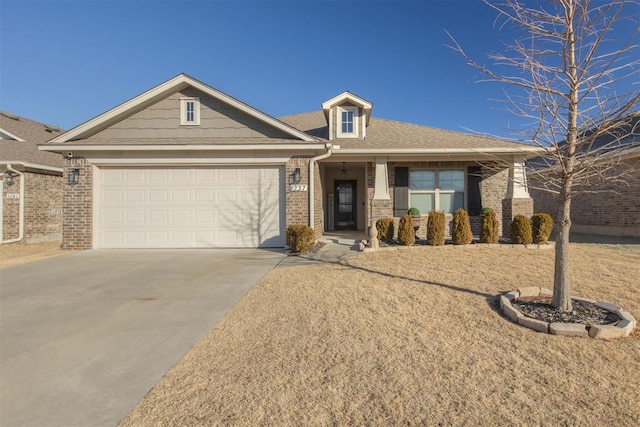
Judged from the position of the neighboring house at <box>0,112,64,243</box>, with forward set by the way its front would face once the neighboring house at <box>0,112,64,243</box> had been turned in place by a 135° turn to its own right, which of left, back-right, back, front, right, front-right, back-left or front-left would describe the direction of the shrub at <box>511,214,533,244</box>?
back-right

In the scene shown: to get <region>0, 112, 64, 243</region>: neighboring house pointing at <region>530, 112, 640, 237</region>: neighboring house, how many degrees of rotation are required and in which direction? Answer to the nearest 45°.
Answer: approximately 90° to its left

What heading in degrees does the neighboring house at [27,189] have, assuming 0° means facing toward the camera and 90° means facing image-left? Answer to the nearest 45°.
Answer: approximately 45°

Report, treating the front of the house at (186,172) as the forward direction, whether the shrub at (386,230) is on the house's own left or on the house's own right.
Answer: on the house's own left

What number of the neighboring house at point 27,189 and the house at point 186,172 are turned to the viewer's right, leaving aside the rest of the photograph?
0

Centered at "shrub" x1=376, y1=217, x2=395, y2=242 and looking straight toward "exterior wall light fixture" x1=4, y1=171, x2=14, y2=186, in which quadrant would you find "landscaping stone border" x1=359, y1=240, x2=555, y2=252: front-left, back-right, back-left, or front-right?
back-left

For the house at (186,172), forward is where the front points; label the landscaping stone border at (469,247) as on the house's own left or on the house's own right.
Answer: on the house's own left

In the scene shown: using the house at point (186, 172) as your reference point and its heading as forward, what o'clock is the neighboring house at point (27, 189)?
The neighboring house is roughly at 4 o'clock from the house.

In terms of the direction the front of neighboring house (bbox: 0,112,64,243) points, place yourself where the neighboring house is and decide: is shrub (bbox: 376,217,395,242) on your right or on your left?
on your left

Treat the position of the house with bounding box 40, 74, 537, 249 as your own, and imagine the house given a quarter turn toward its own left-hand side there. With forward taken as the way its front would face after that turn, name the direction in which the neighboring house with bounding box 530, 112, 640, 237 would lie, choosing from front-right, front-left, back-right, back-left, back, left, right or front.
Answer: front

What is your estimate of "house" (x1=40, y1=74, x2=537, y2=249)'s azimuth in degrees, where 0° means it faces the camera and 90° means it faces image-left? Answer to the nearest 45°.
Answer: approximately 0°

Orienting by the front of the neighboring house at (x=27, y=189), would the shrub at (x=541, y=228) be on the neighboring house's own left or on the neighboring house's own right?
on the neighboring house's own left

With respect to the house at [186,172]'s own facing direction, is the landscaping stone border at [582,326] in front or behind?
in front

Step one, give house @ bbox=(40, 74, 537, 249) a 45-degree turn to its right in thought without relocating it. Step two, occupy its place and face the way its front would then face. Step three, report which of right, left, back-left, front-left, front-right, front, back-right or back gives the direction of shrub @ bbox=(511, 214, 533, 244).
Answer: back-left

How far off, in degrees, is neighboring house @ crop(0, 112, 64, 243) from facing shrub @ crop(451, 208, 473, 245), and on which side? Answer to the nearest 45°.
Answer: approximately 90° to its left
